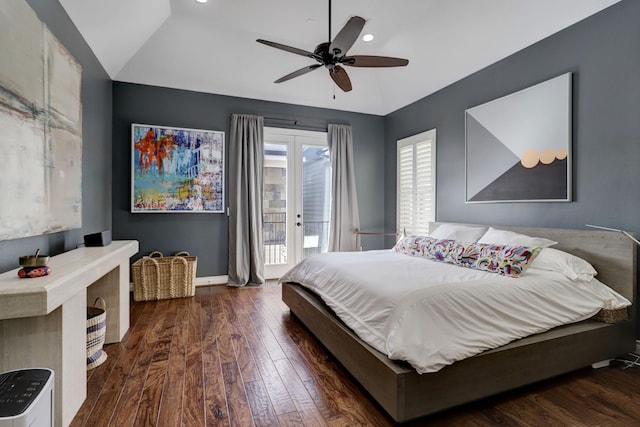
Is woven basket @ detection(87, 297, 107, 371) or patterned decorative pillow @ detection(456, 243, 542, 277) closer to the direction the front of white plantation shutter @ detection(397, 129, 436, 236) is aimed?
the woven basket

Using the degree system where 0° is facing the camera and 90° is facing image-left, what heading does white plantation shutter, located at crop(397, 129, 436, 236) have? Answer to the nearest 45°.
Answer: approximately 45°

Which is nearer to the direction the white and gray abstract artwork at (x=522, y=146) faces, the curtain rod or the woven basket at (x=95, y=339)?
the woven basket

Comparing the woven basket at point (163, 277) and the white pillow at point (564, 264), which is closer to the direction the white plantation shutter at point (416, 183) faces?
the woven basket

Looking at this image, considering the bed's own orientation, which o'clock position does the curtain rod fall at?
The curtain rod is roughly at 3 o'clock from the bed.

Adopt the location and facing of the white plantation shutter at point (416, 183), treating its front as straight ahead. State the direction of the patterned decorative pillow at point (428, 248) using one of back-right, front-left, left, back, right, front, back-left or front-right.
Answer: front-left

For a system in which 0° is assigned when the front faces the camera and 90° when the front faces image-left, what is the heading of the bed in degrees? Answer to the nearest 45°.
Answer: approximately 45°

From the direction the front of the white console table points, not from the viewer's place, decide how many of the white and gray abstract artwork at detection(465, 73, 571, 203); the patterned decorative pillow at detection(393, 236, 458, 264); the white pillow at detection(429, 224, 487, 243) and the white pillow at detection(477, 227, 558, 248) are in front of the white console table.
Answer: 4

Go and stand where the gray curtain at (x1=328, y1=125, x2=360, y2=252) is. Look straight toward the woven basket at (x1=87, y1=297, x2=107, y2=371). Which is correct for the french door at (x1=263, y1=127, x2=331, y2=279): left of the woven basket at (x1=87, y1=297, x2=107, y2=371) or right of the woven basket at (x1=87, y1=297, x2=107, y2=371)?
right

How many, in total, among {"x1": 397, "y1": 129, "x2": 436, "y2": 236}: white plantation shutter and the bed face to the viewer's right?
0

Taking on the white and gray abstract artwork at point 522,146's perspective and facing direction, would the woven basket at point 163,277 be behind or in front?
in front

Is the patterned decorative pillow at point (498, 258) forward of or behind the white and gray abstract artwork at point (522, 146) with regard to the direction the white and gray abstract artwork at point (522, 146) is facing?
forward

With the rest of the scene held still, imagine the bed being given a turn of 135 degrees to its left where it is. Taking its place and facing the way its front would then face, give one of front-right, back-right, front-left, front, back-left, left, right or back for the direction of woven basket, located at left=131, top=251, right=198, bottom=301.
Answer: back

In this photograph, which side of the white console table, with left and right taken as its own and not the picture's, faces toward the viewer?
right

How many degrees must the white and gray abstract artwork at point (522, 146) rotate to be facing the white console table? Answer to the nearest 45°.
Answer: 0° — it already faces it

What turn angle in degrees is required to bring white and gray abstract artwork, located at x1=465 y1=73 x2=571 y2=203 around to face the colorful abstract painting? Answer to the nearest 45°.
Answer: approximately 45° to its right

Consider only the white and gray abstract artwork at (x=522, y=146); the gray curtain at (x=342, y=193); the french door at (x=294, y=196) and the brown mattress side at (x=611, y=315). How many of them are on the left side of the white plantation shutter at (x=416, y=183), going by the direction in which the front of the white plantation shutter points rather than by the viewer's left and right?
2

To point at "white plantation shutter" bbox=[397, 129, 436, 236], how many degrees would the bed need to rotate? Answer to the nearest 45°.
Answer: approximately 135° to its right
